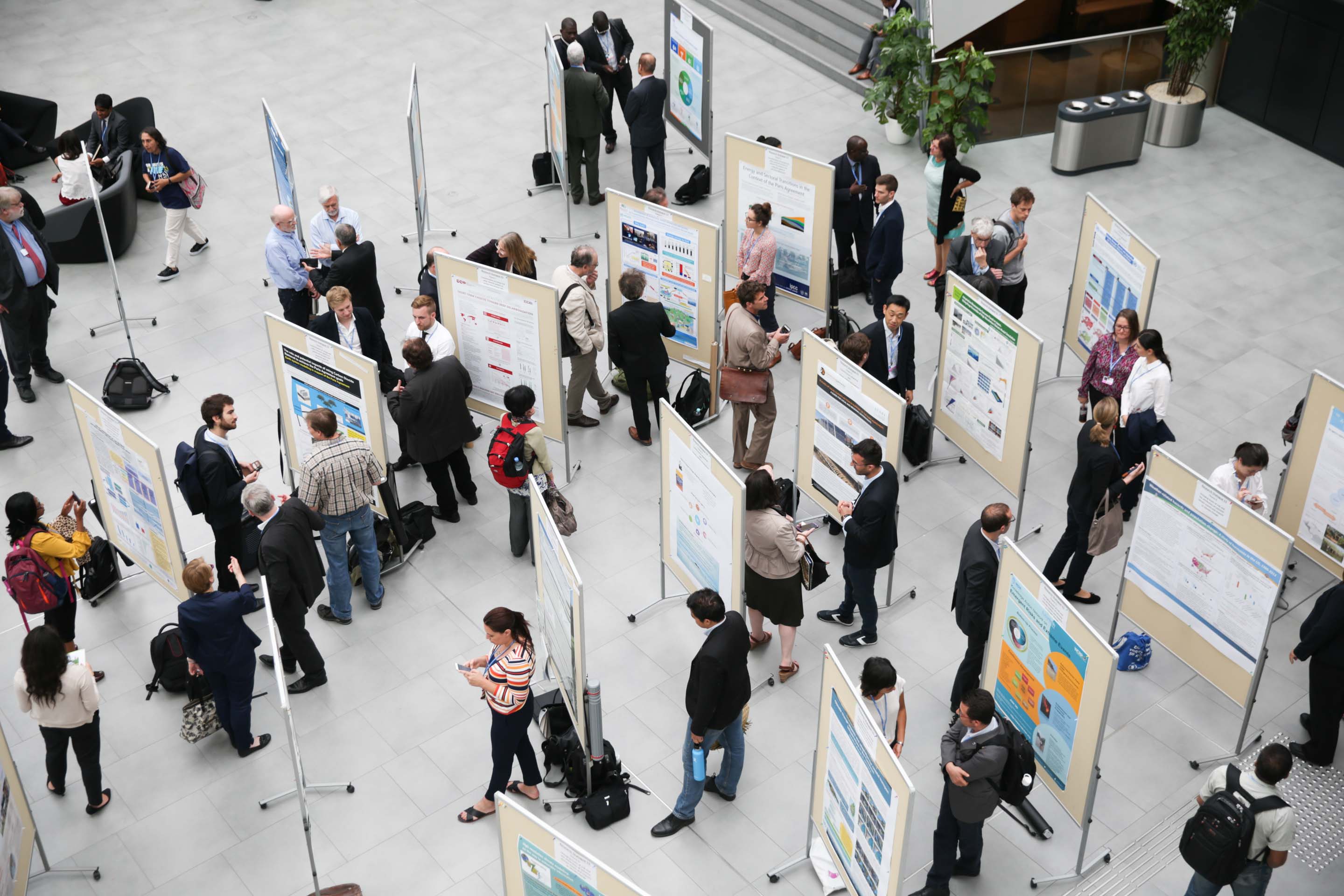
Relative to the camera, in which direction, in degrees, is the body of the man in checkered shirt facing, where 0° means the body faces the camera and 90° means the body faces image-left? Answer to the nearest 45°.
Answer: approximately 135°

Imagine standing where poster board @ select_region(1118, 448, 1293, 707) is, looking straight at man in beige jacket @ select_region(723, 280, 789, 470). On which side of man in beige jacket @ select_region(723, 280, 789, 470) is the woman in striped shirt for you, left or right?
left

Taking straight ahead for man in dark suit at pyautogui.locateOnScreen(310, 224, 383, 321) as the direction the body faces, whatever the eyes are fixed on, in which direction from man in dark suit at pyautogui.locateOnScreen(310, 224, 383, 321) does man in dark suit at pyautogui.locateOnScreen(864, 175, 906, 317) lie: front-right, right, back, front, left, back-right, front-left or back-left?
back-right

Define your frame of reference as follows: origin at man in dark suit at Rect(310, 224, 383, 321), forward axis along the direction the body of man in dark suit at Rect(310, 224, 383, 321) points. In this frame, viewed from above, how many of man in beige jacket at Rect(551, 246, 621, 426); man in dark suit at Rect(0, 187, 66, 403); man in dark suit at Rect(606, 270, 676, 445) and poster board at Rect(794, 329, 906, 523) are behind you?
3

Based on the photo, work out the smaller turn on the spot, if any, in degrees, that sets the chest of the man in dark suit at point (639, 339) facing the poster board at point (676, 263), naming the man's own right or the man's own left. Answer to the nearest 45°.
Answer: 0° — they already face it

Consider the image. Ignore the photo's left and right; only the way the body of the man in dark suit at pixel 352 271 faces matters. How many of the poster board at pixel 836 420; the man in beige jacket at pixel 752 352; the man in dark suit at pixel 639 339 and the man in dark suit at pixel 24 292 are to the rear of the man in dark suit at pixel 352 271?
3

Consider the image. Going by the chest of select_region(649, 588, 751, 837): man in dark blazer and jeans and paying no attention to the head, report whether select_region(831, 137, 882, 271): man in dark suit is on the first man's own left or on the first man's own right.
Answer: on the first man's own right

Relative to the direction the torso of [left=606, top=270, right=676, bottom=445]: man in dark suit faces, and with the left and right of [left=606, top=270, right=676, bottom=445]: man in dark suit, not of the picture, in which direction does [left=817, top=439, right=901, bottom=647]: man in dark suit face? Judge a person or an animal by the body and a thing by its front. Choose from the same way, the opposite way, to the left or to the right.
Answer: to the left

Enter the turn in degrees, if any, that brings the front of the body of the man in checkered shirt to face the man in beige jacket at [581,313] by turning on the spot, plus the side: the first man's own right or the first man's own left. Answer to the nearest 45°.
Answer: approximately 90° to the first man's own right

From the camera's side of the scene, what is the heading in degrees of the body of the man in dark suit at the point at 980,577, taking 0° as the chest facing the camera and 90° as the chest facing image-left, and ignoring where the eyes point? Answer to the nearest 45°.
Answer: approximately 270°

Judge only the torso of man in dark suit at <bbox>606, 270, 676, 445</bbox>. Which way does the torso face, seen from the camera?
away from the camera

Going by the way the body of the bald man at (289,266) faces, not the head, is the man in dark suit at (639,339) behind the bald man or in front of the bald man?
in front
